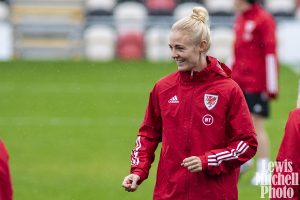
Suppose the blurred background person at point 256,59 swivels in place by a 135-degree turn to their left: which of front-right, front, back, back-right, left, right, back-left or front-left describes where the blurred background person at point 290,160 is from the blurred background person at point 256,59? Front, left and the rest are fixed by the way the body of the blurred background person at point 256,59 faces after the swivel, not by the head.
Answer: right

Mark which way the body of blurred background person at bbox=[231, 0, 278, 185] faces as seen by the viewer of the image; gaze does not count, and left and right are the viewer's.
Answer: facing the viewer and to the left of the viewer

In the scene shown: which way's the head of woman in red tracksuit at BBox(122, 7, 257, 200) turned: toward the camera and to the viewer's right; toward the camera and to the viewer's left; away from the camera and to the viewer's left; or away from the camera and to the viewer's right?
toward the camera and to the viewer's left

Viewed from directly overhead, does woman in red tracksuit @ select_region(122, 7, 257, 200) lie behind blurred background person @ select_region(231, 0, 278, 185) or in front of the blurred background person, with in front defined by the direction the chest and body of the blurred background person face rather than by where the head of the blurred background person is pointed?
in front
